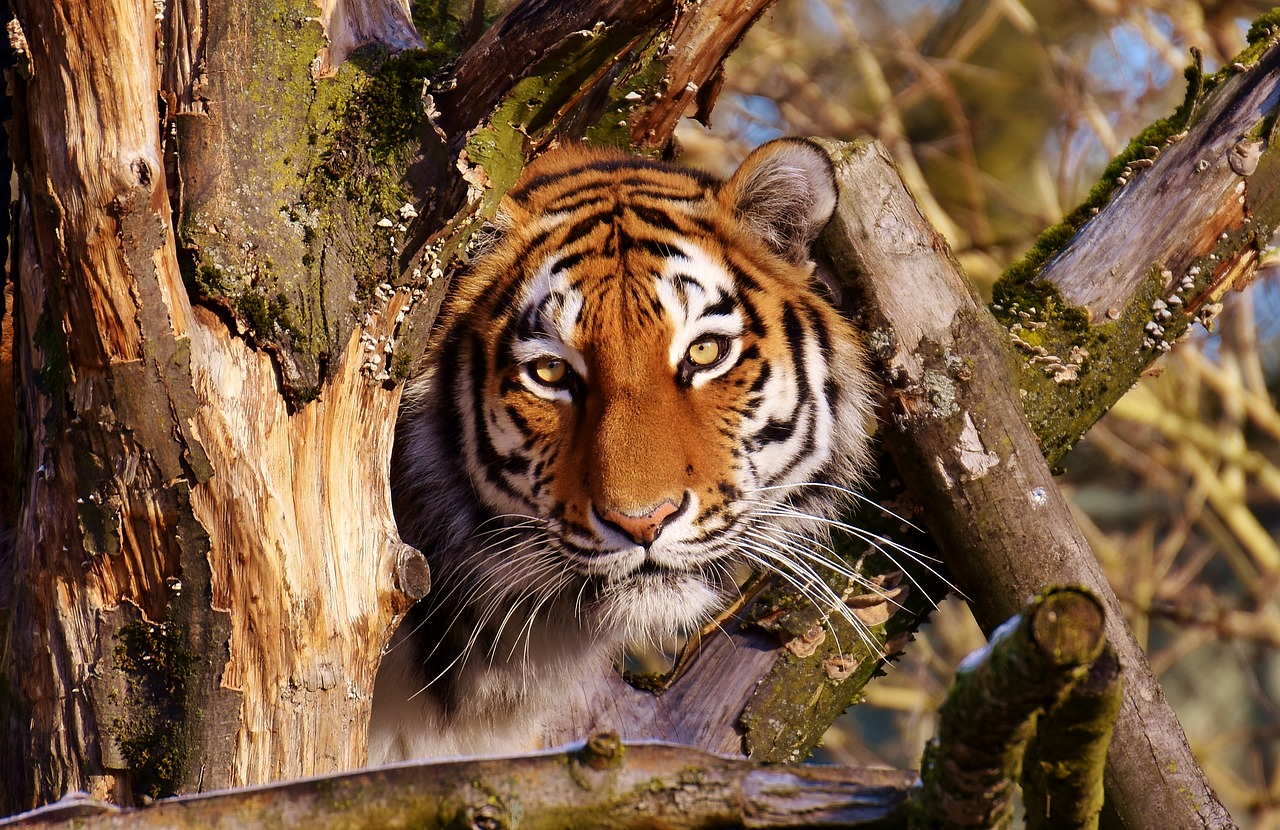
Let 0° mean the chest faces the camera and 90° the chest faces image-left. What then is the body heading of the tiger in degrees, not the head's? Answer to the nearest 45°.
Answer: approximately 0°

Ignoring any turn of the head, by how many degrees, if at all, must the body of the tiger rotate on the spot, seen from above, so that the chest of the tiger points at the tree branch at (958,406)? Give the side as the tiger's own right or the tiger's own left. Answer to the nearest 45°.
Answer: approximately 90° to the tiger's own left

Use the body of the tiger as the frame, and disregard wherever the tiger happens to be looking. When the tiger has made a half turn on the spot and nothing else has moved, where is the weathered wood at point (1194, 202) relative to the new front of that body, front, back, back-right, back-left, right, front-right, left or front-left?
right
